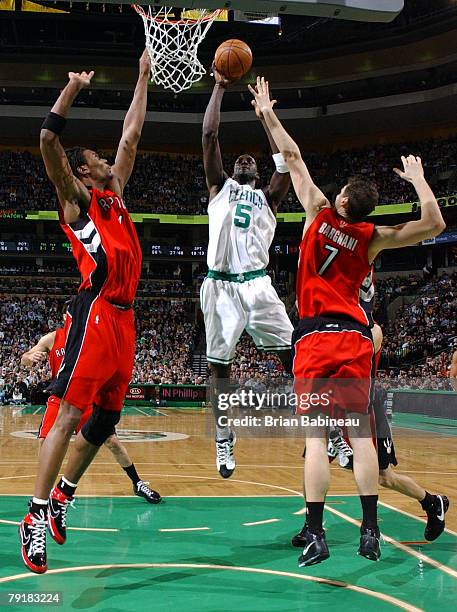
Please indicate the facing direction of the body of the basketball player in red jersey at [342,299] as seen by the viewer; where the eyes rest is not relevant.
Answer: away from the camera

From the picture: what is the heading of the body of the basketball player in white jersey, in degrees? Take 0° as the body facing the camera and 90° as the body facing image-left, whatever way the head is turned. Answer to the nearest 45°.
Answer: approximately 0°

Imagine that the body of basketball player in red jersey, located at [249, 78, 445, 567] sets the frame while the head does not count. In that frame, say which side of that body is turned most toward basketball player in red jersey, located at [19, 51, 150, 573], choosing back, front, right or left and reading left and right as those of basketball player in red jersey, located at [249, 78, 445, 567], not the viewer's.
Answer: left

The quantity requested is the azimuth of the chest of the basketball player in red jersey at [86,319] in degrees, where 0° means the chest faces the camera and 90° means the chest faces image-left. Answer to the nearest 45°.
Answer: approximately 315°
